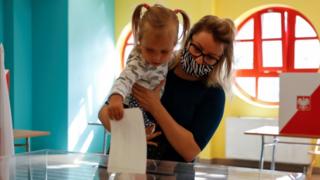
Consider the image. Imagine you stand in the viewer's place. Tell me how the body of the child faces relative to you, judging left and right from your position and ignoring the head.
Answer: facing the viewer

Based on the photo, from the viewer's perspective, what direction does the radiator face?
toward the camera

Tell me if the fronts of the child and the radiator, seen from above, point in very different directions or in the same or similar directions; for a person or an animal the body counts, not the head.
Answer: same or similar directions

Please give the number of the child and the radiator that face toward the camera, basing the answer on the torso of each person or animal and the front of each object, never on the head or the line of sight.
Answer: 2

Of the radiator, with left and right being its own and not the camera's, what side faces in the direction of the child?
front

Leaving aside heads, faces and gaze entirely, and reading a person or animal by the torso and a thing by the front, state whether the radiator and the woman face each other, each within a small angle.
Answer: no

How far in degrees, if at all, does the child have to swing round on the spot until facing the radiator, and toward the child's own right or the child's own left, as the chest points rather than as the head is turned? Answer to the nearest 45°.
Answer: approximately 180°

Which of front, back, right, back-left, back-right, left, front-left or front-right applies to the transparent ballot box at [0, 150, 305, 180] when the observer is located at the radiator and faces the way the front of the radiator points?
front

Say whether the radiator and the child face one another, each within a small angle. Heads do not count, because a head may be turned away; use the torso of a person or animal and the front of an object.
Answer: no

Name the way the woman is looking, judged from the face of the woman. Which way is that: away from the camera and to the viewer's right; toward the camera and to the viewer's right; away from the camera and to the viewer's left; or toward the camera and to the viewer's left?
toward the camera and to the viewer's left
